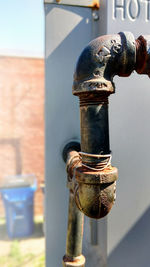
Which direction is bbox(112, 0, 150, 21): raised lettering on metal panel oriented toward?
toward the camera

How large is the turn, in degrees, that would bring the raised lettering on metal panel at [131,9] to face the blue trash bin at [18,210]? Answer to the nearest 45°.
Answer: approximately 135° to its right
